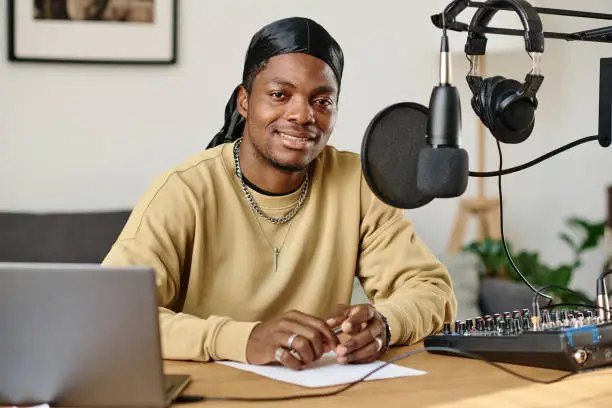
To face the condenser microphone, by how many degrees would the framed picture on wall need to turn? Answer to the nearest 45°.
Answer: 0° — it already faces it
